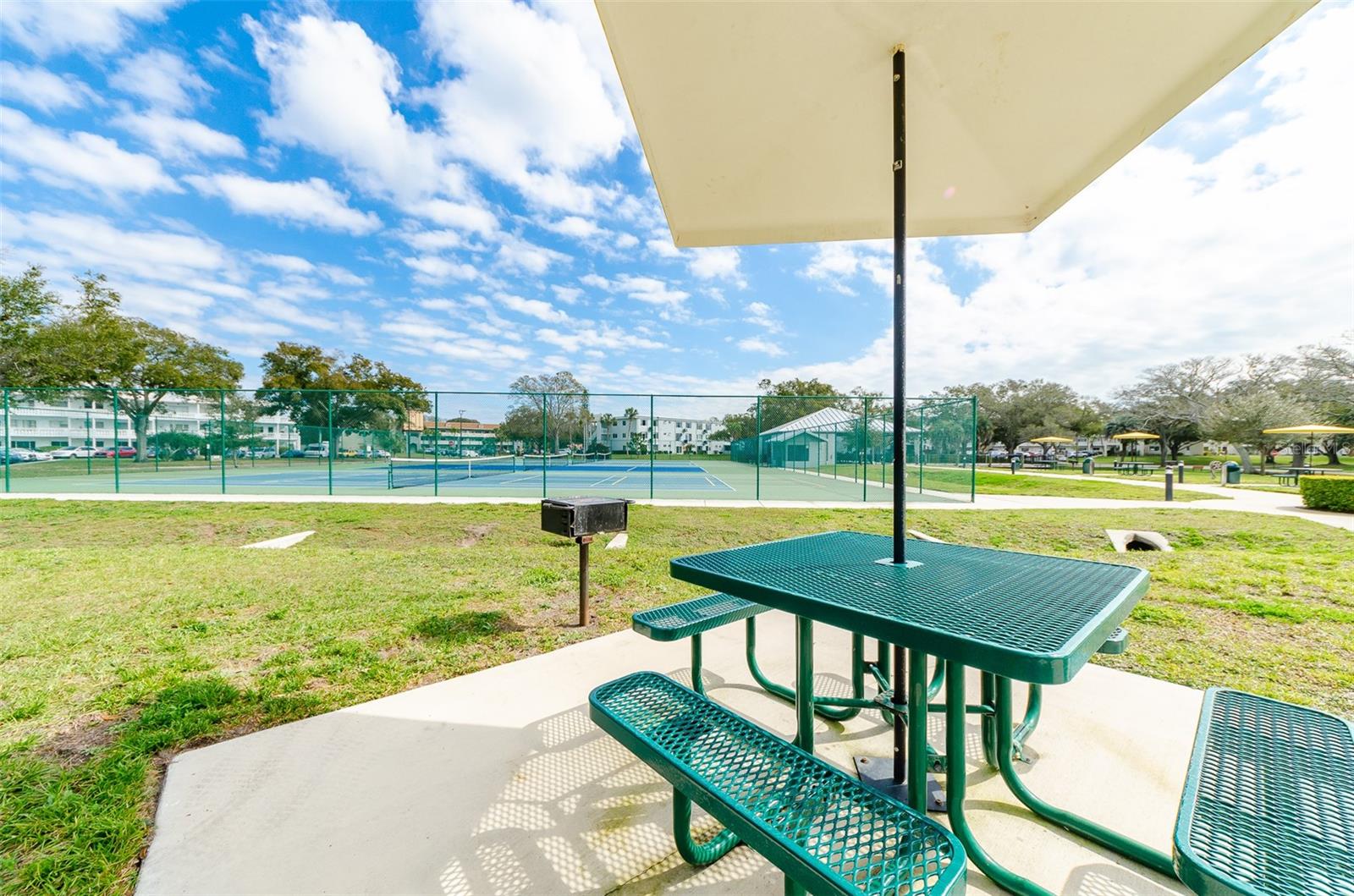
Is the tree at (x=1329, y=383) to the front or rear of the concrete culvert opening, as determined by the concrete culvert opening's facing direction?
to the rear

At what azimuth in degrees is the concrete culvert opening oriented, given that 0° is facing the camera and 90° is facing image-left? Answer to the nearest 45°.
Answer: approximately 45°

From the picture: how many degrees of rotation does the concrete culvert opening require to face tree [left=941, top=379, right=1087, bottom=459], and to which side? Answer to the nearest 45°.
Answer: approximately 135° to its right

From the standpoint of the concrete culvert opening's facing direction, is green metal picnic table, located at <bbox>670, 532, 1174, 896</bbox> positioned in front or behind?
in front

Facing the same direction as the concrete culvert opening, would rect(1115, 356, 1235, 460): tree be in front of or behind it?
behind
